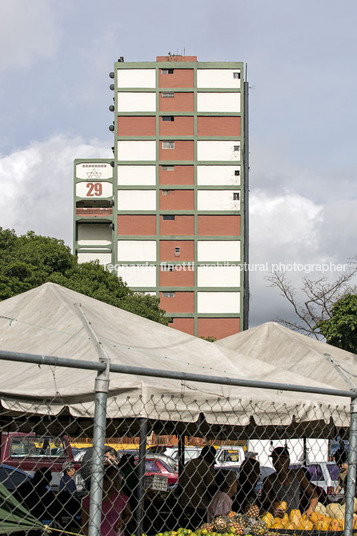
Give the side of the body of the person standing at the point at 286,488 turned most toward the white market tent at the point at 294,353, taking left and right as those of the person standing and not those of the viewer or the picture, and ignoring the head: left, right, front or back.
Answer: back

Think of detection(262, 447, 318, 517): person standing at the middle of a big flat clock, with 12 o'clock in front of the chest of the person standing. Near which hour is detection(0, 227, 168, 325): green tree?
The green tree is roughly at 5 o'clock from the person standing.

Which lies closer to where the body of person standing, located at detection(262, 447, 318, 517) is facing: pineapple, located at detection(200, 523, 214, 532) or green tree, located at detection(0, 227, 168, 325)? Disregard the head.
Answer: the pineapple

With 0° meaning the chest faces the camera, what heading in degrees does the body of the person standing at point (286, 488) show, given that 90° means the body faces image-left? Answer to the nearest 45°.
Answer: approximately 0°

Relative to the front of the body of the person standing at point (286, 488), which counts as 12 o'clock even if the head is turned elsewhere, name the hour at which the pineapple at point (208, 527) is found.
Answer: The pineapple is roughly at 1 o'clock from the person standing.

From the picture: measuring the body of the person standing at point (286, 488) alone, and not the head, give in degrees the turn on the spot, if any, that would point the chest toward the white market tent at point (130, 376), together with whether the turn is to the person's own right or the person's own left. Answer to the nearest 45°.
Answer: approximately 45° to the person's own right

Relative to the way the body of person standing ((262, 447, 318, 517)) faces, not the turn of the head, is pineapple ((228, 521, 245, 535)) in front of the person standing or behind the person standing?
in front

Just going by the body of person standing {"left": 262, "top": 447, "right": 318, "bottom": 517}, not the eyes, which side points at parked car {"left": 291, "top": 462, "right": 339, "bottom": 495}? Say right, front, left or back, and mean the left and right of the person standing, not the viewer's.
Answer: back
